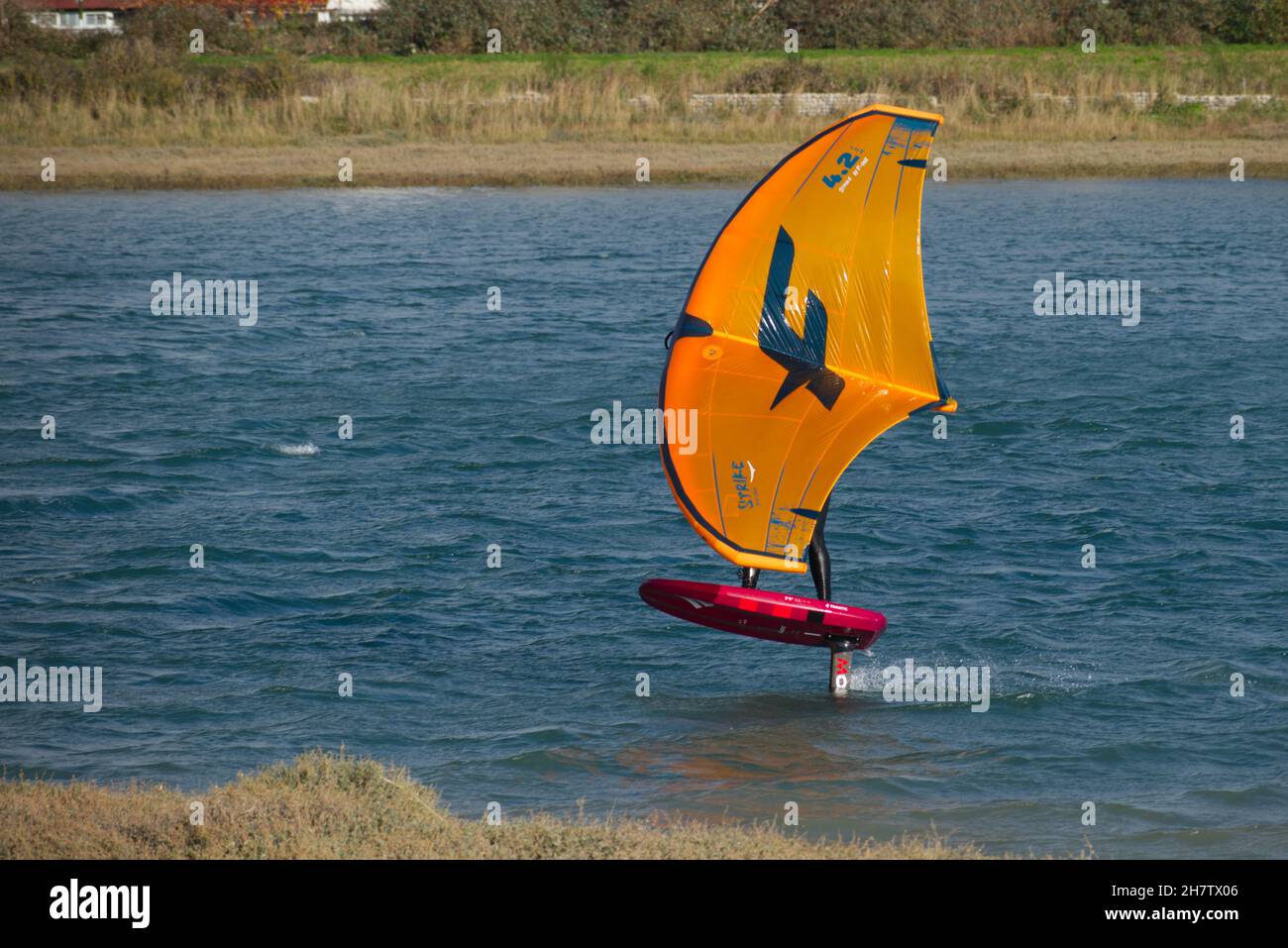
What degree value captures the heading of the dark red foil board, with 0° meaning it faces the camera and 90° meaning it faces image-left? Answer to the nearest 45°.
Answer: approximately 90°
